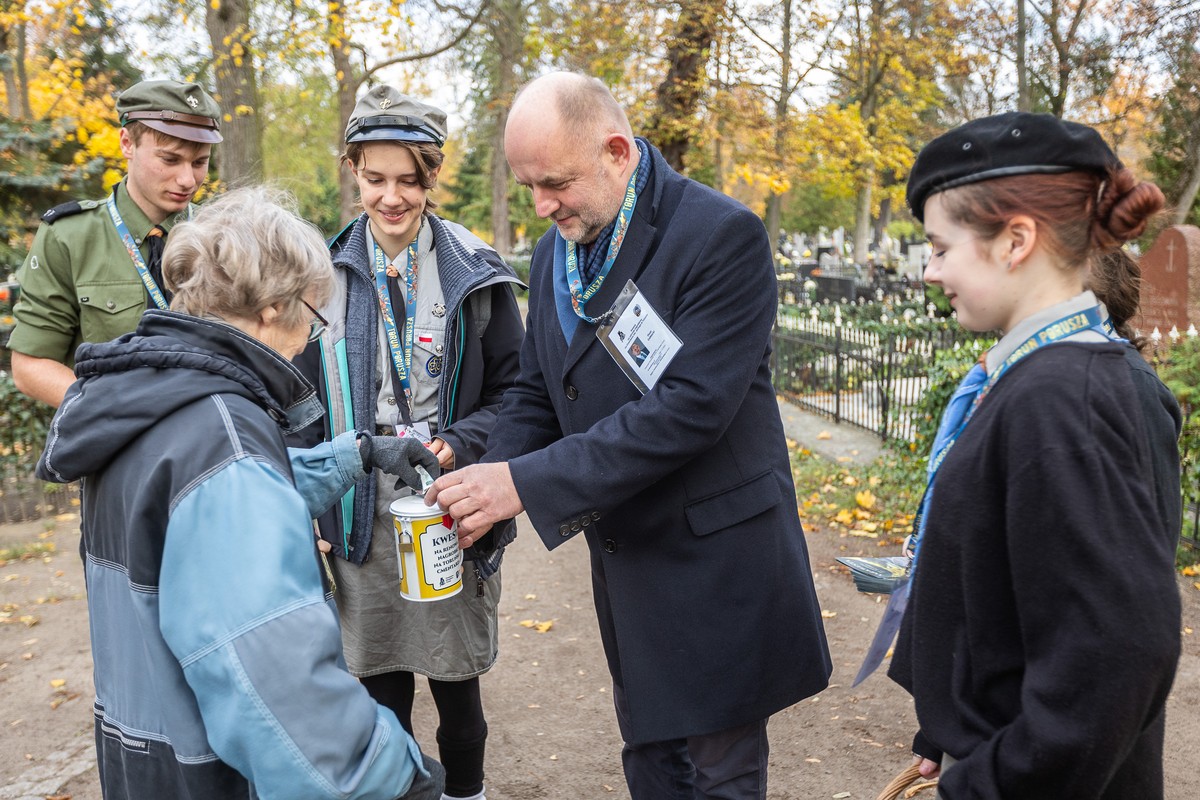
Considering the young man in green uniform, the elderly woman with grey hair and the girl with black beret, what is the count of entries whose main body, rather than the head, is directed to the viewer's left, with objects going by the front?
1

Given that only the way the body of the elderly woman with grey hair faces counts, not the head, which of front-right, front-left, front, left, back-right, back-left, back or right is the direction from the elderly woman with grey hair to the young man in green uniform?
front-left

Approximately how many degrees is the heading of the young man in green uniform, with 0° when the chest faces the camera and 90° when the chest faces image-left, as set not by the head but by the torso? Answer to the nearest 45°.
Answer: approximately 315°

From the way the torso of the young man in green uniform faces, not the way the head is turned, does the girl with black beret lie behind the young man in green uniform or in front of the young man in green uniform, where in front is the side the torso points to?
in front

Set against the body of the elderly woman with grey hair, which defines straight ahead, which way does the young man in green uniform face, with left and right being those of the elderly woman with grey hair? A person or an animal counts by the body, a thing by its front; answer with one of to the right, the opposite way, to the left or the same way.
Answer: to the right

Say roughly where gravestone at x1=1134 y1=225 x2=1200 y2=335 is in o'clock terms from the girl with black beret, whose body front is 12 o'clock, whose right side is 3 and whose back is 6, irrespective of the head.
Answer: The gravestone is roughly at 3 o'clock from the girl with black beret.

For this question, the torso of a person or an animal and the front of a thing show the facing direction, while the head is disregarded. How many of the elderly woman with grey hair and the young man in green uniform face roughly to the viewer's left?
0

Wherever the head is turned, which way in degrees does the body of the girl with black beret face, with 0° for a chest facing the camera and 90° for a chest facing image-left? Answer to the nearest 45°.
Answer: approximately 90°

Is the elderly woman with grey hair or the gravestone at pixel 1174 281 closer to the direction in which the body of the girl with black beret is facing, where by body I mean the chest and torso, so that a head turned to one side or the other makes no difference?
the elderly woman with grey hair

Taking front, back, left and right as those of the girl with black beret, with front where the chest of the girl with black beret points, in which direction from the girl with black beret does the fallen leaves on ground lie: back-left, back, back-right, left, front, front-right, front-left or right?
front-right

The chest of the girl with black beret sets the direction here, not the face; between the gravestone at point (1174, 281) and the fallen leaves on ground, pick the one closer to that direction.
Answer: the fallen leaves on ground

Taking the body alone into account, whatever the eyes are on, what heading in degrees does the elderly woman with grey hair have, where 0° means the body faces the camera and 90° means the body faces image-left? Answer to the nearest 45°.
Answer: approximately 225°

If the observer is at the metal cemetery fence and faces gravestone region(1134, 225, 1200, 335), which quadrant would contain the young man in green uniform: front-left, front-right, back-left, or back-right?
back-right

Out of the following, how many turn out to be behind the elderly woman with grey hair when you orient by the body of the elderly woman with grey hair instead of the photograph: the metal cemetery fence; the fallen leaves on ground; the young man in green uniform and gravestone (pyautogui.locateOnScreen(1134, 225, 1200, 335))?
0

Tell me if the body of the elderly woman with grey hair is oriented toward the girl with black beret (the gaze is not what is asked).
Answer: no

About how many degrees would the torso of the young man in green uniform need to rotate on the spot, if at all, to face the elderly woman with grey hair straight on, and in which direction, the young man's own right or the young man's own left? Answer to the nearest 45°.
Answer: approximately 45° to the young man's own right
